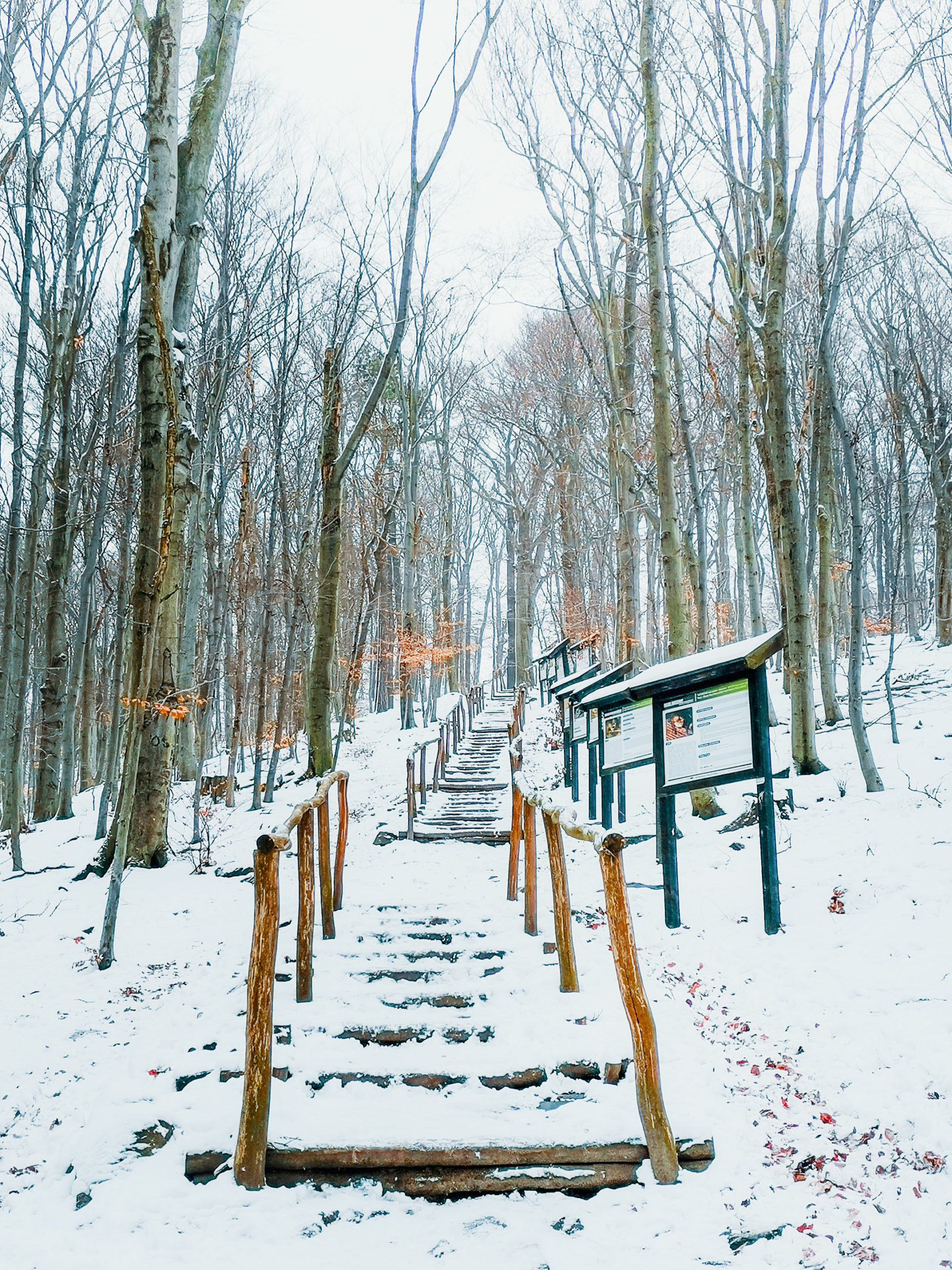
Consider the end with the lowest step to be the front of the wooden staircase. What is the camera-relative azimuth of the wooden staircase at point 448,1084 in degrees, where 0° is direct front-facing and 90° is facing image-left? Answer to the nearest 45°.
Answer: approximately 0°

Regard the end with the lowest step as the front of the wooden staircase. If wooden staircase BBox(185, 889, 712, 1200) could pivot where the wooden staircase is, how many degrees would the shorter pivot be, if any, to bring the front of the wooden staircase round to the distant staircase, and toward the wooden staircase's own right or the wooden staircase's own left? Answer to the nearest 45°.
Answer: approximately 180°

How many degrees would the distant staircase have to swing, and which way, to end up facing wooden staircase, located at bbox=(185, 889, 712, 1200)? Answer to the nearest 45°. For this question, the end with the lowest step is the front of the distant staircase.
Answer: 0° — it already faces it

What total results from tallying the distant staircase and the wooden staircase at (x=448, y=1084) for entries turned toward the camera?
2

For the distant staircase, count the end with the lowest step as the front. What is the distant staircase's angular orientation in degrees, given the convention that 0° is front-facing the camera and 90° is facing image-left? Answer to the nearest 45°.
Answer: approximately 0°
